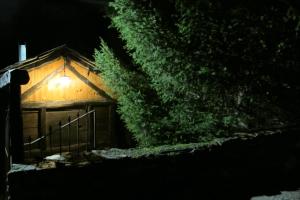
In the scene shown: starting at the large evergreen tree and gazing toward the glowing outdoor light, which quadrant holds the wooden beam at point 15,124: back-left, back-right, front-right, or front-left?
front-left

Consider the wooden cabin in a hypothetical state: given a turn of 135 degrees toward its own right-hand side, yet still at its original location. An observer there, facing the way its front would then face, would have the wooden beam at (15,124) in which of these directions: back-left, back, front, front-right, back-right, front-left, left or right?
back-left

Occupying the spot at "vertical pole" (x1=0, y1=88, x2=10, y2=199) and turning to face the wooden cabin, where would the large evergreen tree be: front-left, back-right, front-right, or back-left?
front-right

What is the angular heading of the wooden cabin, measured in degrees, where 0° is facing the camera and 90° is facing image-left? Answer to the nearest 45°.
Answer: approximately 0°

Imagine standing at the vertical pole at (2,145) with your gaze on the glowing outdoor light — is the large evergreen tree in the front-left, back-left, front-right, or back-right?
front-right

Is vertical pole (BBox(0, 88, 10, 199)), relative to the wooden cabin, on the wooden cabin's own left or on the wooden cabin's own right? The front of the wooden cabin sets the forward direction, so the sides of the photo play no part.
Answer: on the wooden cabin's own right

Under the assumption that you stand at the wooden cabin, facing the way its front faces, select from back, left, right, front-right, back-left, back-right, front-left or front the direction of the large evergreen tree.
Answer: front-left
